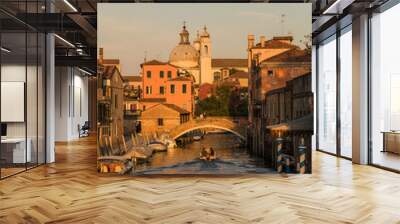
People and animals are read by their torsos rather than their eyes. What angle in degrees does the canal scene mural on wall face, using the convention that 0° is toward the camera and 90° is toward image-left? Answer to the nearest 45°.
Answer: approximately 0°

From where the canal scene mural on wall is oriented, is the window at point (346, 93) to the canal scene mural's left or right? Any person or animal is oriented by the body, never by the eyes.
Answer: on its left

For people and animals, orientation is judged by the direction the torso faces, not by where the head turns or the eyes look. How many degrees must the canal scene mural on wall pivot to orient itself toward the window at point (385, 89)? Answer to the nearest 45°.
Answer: approximately 90° to its left
